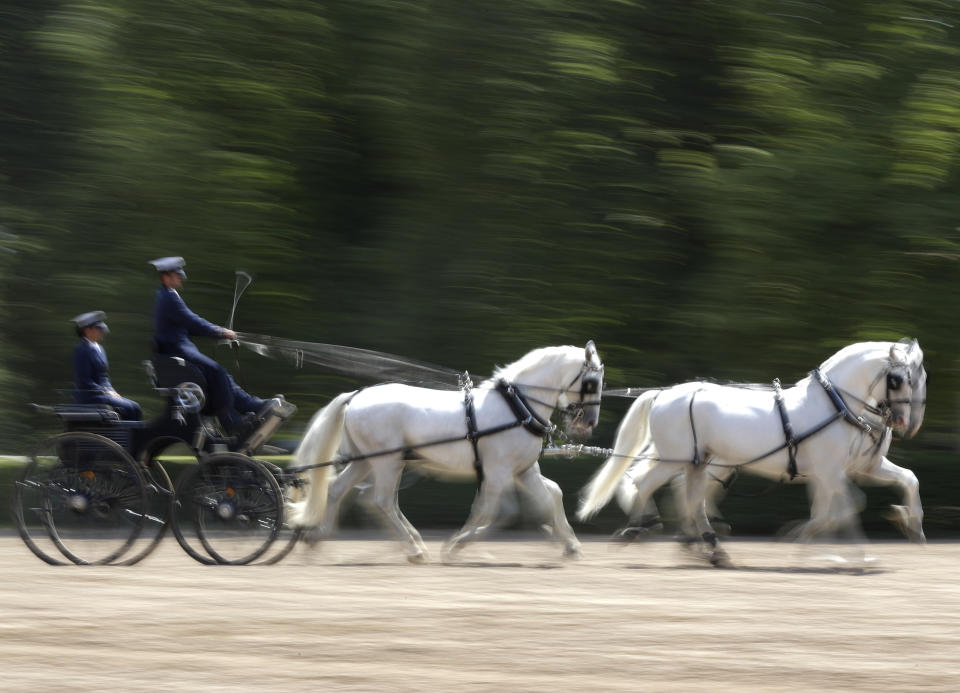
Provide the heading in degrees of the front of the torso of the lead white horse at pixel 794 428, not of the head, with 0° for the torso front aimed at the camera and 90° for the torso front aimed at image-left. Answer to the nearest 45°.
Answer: approximately 270°

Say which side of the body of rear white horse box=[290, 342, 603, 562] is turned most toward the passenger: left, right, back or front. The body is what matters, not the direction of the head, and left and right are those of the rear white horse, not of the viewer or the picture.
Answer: back

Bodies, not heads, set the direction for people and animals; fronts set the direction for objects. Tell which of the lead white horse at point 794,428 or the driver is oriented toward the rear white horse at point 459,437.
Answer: the driver

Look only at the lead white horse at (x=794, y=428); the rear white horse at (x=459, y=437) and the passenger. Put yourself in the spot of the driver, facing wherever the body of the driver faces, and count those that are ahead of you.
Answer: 2

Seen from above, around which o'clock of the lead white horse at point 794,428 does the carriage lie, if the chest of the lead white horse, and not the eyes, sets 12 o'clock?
The carriage is roughly at 5 o'clock from the lead white horse.

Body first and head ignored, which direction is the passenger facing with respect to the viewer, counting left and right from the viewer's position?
facing to the right of the viewer

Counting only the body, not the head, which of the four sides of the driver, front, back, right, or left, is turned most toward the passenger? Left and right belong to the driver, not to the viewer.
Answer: back

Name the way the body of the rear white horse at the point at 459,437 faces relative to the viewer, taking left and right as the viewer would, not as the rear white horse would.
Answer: facing to the right of the viewer

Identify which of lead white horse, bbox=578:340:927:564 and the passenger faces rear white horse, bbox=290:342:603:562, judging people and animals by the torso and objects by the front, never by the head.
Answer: the passenger

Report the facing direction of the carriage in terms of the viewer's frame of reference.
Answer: facing to the right of the viewer

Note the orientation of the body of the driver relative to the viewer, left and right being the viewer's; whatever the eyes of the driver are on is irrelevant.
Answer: facing to the right of the viewer

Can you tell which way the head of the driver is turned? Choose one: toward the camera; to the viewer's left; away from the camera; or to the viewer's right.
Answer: to the viewer's right
